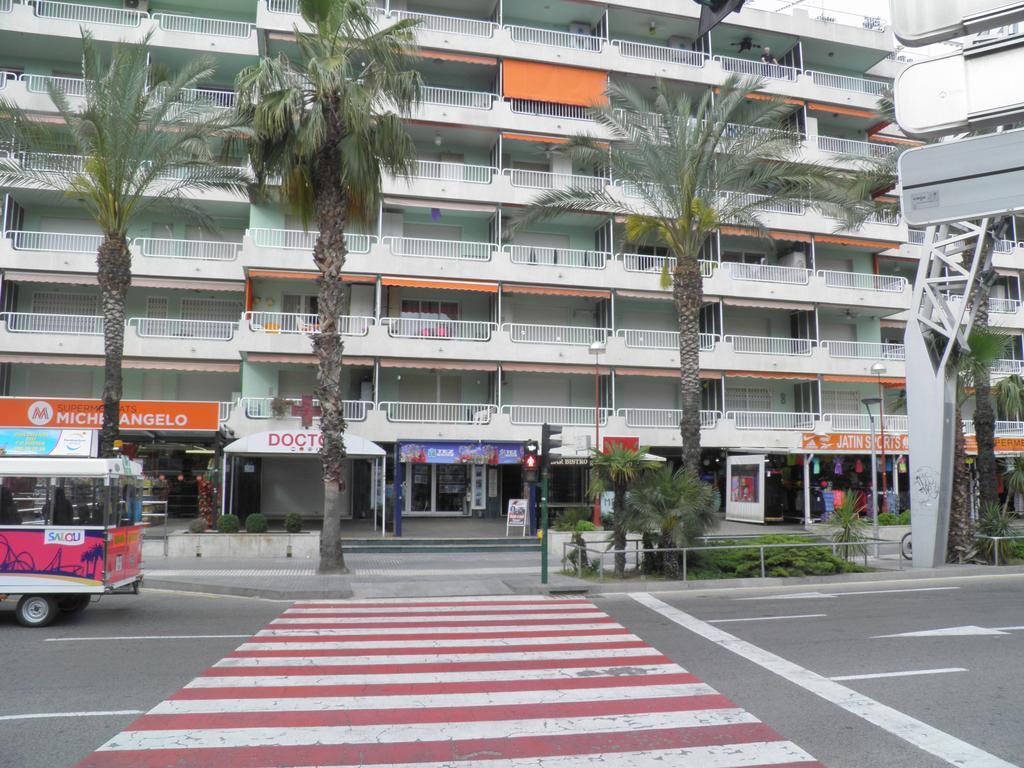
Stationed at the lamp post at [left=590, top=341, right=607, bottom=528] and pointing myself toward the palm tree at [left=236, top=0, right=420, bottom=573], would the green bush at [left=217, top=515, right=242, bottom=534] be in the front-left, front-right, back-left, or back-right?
front-right

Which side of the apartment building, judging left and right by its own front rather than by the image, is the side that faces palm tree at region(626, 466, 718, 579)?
front

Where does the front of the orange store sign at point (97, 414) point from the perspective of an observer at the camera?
facing the viewer

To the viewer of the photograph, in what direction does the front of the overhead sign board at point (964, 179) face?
facing away from the viewer and to the right of the viewer

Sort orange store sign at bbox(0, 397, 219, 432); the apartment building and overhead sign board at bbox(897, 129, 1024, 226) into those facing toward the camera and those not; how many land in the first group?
2

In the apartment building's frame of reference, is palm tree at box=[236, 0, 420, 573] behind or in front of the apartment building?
in front

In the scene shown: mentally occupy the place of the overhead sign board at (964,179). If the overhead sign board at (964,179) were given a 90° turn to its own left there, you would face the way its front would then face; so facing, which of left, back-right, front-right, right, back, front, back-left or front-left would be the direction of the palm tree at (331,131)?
front

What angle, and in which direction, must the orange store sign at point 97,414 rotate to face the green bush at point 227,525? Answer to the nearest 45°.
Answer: approximately 45° to its left

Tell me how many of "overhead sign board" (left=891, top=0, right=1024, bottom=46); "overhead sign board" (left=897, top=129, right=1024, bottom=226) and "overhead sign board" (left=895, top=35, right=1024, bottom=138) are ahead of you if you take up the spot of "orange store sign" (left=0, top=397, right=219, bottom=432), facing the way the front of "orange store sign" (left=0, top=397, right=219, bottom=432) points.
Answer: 3

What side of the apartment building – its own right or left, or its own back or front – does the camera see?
front

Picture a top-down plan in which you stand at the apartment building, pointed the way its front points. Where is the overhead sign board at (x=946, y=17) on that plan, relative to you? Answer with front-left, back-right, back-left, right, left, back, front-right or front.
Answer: front
